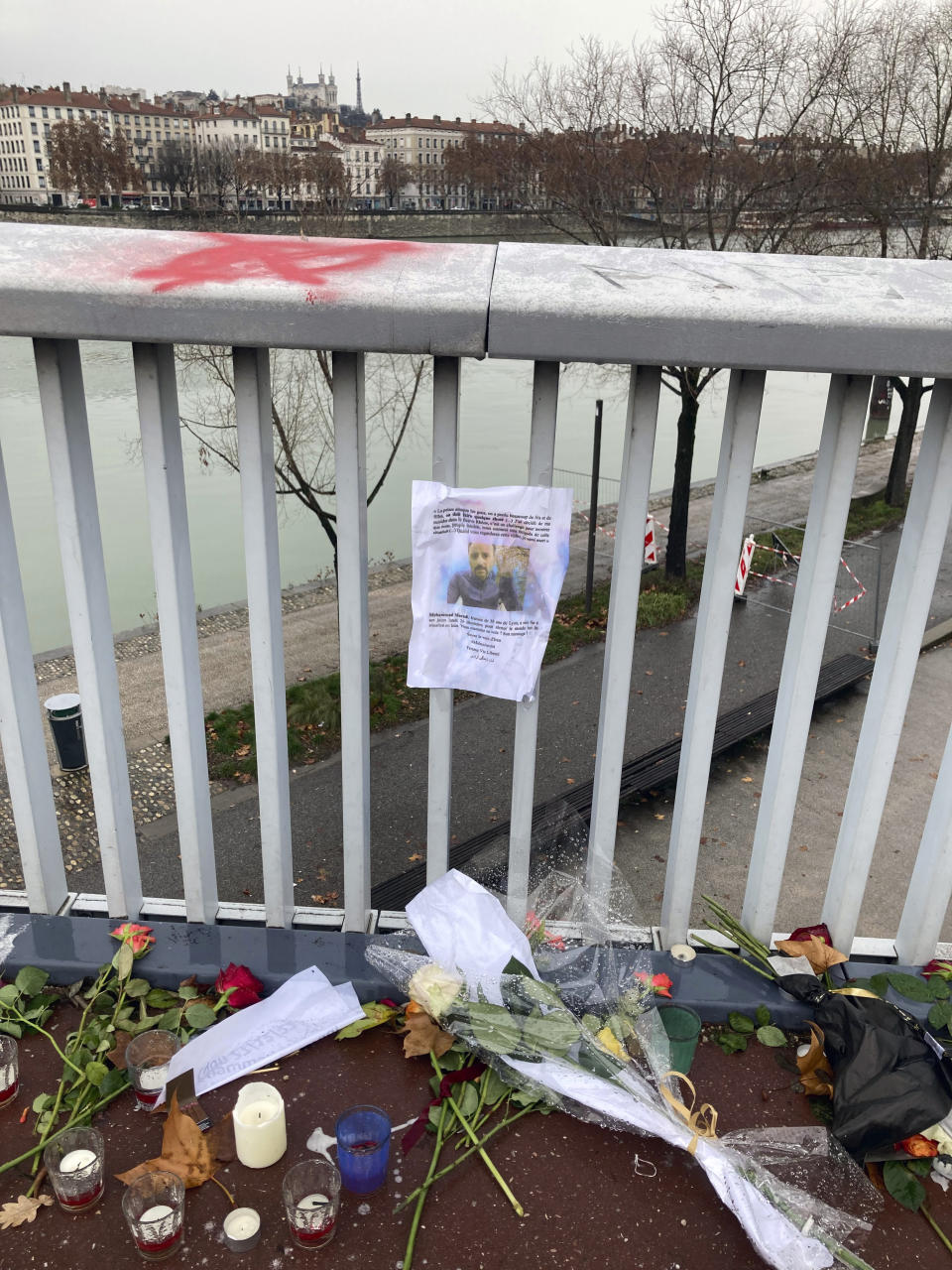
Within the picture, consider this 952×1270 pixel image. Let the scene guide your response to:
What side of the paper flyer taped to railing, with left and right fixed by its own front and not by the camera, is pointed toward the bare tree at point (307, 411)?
back

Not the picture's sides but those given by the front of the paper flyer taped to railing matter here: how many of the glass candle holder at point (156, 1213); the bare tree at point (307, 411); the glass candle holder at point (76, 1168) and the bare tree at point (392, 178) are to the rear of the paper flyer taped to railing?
2

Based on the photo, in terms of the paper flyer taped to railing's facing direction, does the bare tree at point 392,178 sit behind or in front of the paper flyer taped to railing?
behind

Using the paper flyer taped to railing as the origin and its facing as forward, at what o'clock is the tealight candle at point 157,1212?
The tealight candle is roughly at 1 o'clock from the paper flyer taped to railing.

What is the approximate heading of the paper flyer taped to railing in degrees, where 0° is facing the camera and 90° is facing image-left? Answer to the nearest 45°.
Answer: approximately 0°
